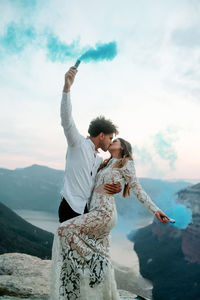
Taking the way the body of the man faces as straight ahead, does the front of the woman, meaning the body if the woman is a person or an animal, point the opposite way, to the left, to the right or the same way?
the opposite way

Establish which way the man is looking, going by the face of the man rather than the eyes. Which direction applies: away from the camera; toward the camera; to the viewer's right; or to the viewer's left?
to the viewer's right

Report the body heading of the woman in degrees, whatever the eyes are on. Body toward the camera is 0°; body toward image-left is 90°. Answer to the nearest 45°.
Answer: approximately 90°

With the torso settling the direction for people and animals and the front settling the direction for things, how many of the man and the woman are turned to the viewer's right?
1

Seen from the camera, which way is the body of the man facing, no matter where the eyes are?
to the viewer's right
